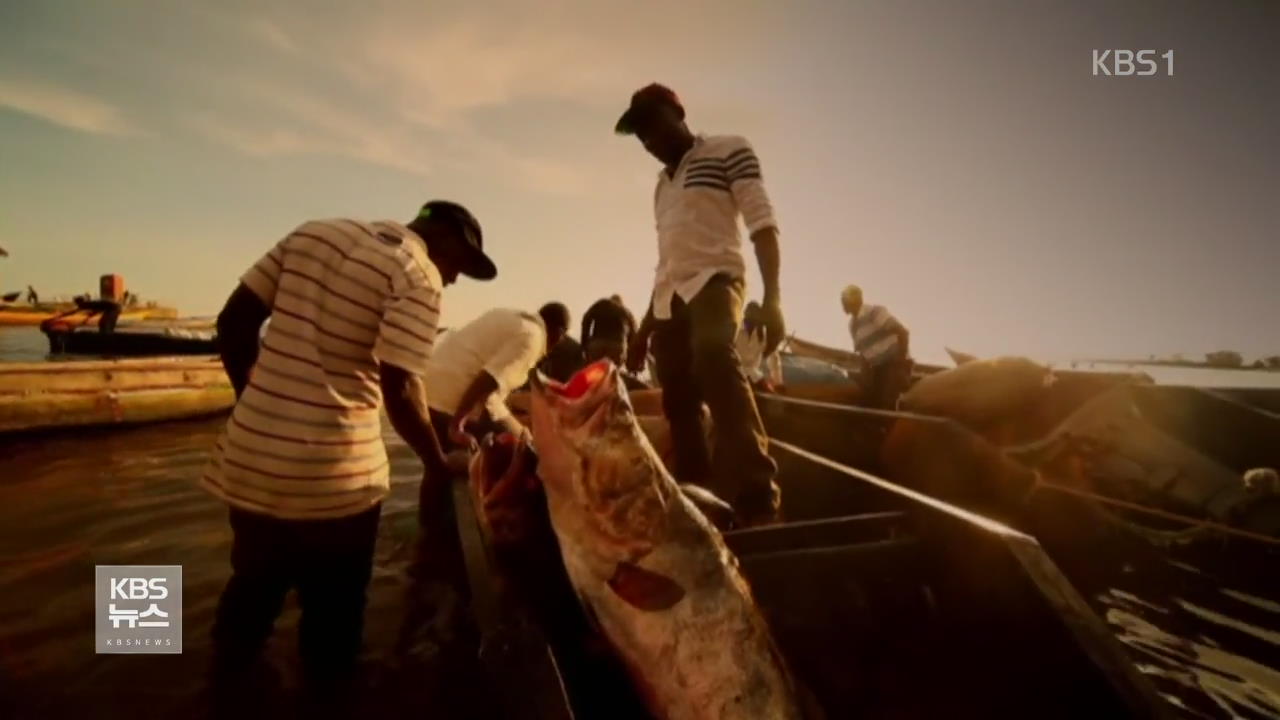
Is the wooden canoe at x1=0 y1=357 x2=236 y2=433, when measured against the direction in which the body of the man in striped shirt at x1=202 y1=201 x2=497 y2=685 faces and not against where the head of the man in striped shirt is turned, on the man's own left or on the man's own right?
on the man's own left

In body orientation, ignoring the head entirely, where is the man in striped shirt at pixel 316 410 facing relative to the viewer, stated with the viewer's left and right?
facing away from the viewer and to the right of the viewer

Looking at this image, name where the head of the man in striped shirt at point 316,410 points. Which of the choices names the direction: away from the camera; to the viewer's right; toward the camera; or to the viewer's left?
to the viewer's right

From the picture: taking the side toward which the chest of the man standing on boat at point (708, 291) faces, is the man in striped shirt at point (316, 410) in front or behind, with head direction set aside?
in front

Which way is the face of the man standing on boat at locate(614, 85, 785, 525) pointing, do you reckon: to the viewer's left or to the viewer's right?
to the viewer's left

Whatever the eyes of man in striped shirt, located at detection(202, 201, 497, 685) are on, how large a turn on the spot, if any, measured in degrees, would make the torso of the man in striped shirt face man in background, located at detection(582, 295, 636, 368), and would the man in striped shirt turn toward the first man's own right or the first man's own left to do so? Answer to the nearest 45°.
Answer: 0° — they already face them

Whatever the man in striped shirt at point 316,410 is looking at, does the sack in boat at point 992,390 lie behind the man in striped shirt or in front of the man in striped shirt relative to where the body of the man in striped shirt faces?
in front

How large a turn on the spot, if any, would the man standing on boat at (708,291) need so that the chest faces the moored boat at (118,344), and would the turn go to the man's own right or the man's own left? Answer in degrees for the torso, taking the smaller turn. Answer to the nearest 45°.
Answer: approximately 90° to the man's own right

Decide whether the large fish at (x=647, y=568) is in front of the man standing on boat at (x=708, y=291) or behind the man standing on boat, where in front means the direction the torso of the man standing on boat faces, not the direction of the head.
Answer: in front

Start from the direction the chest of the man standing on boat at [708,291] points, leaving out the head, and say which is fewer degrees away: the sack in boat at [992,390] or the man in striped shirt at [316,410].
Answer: the man in striped shirt

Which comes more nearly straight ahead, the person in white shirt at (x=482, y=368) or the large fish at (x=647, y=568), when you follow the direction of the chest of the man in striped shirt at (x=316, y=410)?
the person in white shirt

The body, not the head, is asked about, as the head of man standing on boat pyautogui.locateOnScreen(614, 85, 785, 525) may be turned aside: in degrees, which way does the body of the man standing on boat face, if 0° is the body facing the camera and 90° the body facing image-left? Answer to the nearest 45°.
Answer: approximately 45°
